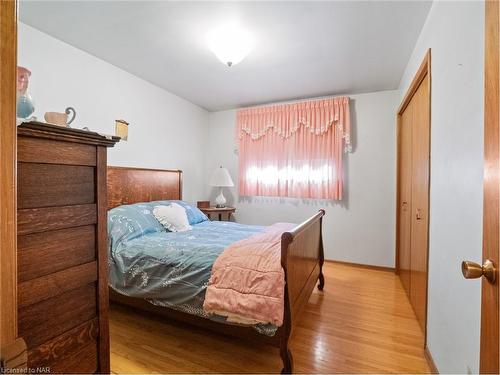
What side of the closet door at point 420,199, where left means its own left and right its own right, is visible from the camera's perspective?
left

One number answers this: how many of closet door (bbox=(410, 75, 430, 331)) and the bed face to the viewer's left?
1

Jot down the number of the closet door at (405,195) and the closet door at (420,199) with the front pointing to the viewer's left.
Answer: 2

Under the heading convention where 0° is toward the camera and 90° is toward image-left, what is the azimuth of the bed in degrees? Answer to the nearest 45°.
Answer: approximately 315°

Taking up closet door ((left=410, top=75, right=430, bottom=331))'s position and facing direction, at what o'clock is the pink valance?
The pink valance is roughly at 1 o'clock from the closet door.

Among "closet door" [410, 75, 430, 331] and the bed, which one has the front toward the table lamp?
the closet door

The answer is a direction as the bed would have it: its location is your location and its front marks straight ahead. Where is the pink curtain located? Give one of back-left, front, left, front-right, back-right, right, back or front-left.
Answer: left

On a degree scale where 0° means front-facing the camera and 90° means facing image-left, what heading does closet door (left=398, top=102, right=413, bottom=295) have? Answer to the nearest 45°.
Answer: approximately 90°

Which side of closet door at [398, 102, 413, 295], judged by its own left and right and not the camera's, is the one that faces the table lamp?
front

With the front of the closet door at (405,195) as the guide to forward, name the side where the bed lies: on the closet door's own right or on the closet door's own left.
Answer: on the closet door's own left

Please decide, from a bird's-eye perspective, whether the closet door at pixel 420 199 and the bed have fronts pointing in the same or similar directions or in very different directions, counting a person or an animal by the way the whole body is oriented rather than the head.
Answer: very different directions

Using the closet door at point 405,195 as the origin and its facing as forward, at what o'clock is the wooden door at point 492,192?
The wooden door is roughly at 9 o'clock from the closet door.

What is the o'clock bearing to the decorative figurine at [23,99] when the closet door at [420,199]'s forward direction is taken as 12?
The decorative figurine is roughly at 10 o'clock from the closet door.

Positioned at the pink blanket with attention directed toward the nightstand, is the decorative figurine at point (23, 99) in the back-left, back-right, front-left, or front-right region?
back-left

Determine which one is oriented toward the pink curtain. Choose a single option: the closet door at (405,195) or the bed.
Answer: the closet door

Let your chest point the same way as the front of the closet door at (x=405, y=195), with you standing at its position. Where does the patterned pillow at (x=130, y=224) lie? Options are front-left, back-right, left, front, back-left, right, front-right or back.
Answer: front-left

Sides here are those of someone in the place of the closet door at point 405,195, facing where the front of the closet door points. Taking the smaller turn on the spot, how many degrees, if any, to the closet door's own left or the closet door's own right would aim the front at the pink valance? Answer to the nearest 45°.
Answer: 0° — it already faces it
